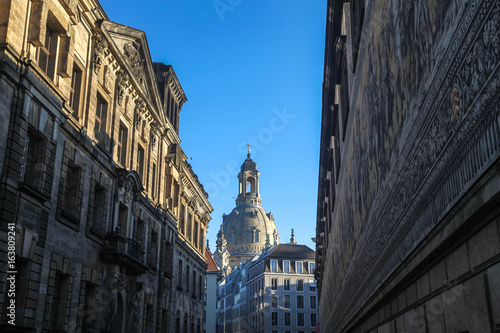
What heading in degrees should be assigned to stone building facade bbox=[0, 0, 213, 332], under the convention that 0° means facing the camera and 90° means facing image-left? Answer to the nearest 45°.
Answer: approximately 315°
